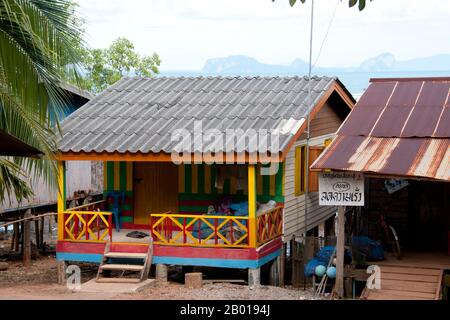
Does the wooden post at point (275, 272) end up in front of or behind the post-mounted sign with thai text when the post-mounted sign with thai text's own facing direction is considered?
behind

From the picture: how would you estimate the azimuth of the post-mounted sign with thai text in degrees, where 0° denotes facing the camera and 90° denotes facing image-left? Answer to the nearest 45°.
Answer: approximately 0°

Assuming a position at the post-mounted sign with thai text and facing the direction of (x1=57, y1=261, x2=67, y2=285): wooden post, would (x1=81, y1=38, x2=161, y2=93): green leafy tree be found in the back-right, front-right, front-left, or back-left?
front-right

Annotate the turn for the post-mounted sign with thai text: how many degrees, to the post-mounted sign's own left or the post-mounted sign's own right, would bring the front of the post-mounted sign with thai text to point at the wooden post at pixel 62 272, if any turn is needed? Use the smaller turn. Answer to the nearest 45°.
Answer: approximately 90° to the post-mounted sign's own right

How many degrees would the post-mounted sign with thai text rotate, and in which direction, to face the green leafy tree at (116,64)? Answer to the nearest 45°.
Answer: approximately 135° to its right
